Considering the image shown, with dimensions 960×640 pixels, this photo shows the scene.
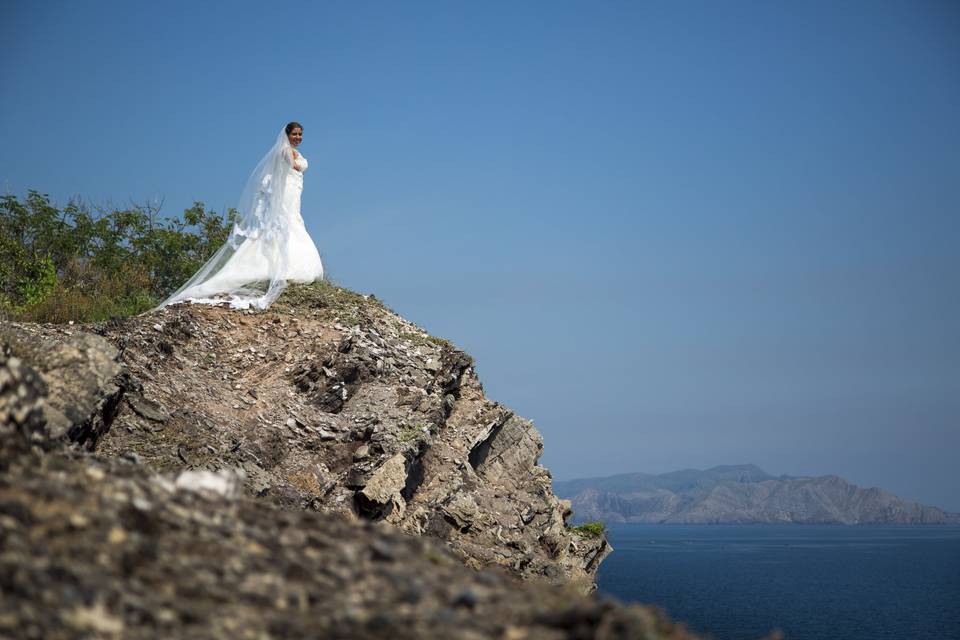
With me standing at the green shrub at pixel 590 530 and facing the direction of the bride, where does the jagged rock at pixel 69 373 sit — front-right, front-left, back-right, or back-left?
front-left

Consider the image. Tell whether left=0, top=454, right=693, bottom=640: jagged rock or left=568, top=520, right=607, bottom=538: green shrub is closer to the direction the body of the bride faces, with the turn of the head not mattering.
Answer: the green shrub

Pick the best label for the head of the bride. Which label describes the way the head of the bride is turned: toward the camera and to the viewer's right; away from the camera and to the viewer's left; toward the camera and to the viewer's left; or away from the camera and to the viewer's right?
toward the camera and to the viewer's right

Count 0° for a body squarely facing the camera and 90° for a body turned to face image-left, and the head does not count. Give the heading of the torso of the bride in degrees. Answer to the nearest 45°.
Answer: approximately 270°

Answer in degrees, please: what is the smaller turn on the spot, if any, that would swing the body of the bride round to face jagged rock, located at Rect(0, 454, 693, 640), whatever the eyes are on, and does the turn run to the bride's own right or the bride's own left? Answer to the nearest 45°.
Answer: approximately 90° to the bride's own right

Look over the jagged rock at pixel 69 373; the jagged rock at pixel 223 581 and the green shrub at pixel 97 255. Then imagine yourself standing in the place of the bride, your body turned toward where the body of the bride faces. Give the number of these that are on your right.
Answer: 2

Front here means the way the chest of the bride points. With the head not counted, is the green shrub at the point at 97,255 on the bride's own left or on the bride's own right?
on the bride's own left

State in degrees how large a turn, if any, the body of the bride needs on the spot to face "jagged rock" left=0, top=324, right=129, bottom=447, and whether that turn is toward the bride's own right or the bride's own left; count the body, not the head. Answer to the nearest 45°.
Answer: approximately 90° to the bride's own right

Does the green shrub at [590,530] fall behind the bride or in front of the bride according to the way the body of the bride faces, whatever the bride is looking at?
in front
